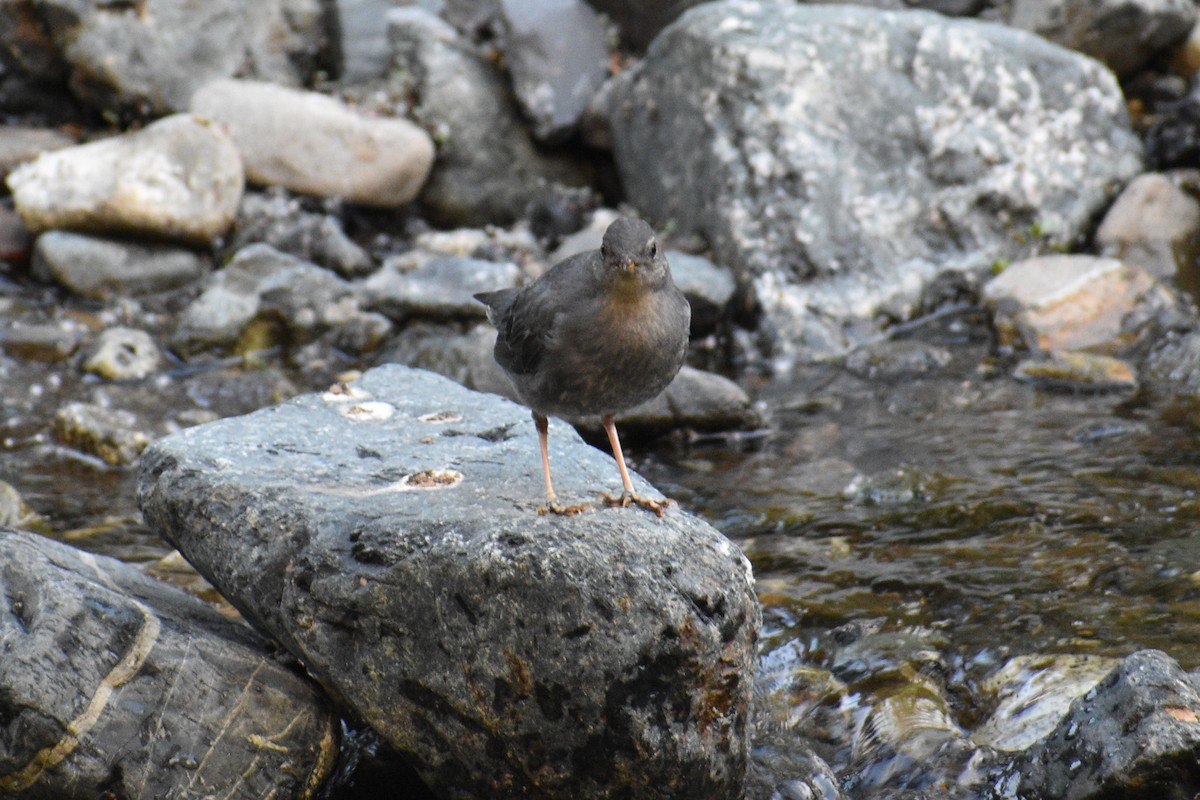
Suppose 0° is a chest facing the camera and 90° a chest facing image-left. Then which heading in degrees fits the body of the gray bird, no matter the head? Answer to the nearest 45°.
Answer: approximately 315°

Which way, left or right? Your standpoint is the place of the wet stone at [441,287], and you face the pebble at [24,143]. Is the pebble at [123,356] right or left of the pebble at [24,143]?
left

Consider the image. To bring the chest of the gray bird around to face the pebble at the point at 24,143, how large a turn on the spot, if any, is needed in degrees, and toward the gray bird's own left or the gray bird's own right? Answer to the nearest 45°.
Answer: approximately 180°

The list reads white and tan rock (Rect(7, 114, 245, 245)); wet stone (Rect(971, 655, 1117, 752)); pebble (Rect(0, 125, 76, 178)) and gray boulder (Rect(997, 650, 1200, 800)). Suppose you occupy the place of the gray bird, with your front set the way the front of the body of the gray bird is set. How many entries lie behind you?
2

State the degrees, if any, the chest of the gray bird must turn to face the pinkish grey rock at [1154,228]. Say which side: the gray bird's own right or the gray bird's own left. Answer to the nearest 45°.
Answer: approximately 90° to the gray bird's own left

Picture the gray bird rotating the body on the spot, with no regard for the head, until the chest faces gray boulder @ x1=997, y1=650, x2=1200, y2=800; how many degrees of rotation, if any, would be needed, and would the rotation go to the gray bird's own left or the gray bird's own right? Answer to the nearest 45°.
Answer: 0° — it already faces it

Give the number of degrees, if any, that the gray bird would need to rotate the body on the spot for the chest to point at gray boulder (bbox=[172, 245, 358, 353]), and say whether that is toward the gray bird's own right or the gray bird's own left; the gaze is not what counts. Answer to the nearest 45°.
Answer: approximately 180°

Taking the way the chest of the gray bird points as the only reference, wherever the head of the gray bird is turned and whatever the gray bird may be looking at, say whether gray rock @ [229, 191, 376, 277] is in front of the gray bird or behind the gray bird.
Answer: behind
